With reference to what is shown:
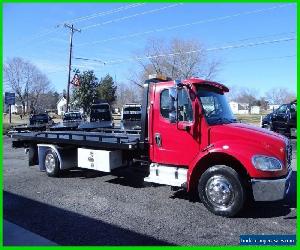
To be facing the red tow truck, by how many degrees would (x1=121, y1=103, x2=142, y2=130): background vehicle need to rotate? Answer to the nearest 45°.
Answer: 0° — it already faces it

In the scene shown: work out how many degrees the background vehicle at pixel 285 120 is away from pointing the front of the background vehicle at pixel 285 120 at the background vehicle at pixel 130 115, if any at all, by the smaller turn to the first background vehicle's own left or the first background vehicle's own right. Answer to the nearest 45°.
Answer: approximately 45° to the first background vehicle's own right

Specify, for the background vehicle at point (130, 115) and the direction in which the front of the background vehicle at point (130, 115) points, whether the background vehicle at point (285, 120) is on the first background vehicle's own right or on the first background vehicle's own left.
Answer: on the first background vehicle's own left

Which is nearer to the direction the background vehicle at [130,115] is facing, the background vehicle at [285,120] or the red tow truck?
the red tow truck

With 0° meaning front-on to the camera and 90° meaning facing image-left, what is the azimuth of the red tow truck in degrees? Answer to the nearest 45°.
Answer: approximately 315°

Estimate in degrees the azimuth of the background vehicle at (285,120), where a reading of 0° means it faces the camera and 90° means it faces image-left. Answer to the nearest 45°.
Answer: approximately 45°

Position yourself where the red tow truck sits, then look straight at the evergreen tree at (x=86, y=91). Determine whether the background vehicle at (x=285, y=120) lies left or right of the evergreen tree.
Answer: right

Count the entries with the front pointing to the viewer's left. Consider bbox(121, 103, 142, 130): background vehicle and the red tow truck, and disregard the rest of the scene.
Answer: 0

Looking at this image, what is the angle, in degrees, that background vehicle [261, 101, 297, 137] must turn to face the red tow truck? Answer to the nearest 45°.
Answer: approximately 45° to its left

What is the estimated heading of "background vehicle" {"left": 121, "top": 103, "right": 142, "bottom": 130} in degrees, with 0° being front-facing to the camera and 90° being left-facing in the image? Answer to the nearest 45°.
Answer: approximately 0°

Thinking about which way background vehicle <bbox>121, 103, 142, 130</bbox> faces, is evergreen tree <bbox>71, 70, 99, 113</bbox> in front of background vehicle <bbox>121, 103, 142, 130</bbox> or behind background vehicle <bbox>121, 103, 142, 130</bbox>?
behind
